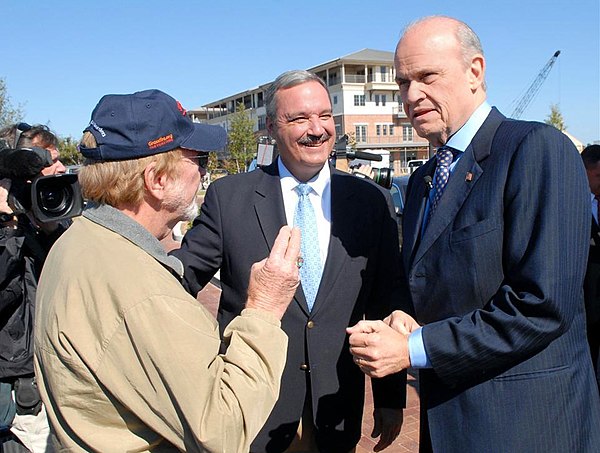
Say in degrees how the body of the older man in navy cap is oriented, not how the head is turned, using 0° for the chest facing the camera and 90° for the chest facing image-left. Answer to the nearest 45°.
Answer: approximately 225°

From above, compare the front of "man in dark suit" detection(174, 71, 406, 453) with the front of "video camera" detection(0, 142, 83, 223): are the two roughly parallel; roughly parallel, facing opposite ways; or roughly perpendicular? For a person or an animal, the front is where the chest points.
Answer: roughly perpendicular

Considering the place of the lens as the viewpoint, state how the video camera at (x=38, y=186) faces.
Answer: facing the viewer and to the right of the viewer

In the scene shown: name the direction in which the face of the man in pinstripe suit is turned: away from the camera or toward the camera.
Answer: toward the camera

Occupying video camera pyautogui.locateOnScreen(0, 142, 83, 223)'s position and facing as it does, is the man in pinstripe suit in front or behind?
in front

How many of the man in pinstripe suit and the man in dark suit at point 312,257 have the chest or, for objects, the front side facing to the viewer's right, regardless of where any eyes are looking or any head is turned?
0

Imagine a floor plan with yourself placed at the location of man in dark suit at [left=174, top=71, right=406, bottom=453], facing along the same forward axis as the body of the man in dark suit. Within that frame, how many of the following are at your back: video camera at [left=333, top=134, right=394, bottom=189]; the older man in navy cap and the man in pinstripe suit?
1

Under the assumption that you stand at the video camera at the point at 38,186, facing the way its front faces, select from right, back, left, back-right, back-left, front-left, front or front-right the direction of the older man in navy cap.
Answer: front-right

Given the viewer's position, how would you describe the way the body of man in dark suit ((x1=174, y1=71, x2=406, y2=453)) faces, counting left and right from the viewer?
facing the viewer

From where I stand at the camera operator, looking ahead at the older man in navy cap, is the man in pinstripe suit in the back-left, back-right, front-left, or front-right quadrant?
front-left

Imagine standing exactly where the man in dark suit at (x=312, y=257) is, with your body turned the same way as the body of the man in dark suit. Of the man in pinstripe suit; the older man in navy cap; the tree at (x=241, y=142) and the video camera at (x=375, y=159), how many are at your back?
2

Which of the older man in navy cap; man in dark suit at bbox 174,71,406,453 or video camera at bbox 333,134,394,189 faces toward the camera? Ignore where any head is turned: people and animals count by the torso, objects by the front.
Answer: the man in dark suit

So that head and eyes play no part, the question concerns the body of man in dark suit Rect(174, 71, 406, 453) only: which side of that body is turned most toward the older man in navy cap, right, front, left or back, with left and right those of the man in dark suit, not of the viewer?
front
